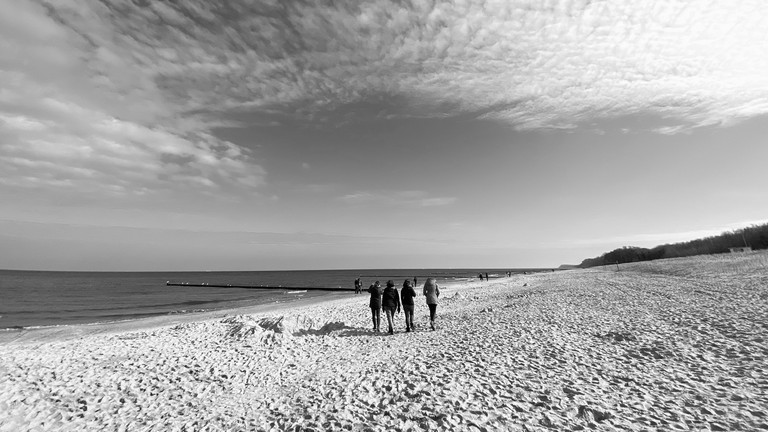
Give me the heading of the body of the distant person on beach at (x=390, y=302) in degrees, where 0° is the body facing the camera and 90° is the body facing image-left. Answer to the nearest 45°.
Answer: approximately 180°

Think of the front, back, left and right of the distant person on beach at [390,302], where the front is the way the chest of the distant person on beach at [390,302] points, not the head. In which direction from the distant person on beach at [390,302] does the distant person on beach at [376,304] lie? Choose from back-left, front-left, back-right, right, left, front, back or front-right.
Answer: front-left
